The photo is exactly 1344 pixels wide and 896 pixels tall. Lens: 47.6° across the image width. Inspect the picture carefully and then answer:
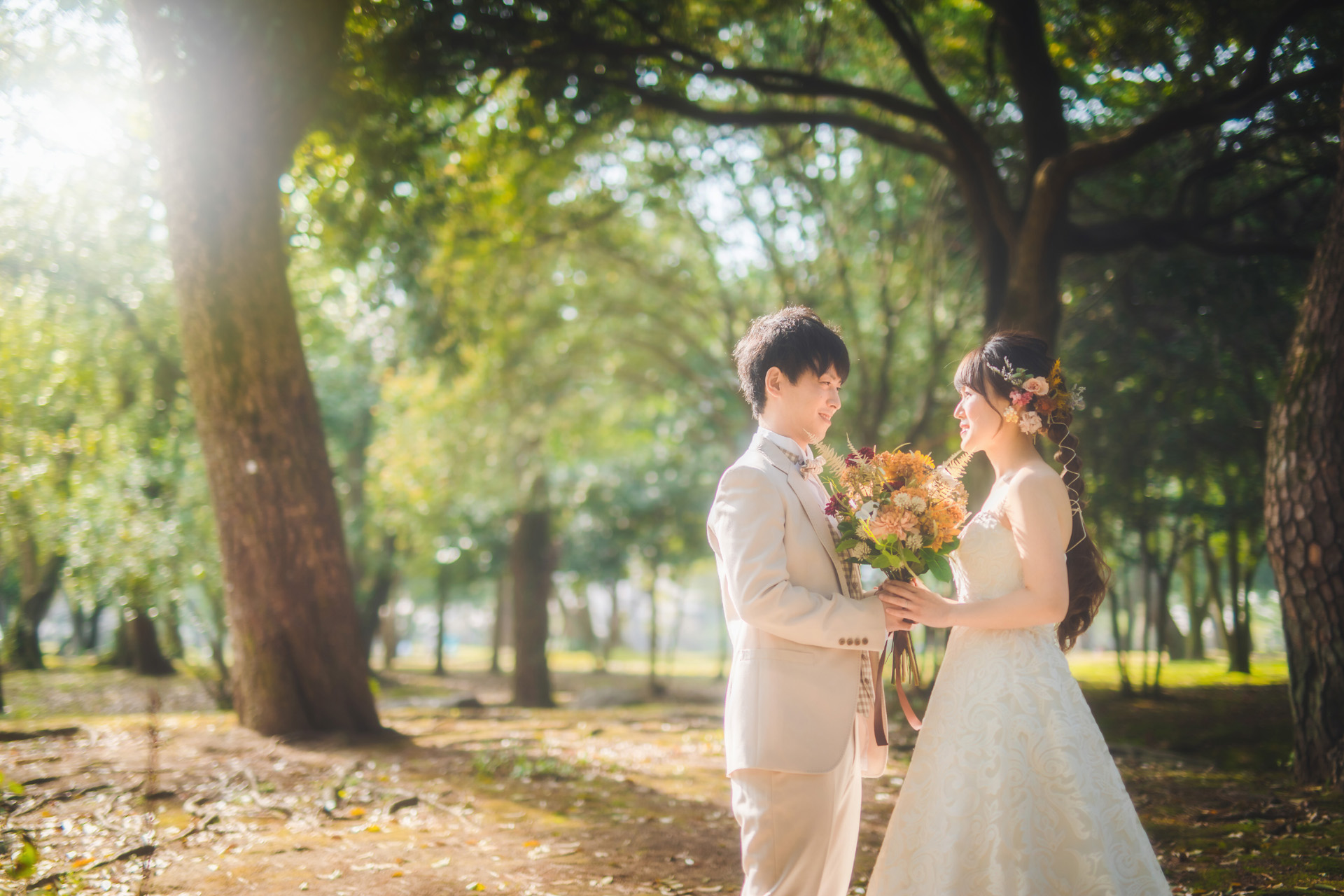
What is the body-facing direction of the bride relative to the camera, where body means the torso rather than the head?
to the viewer's left

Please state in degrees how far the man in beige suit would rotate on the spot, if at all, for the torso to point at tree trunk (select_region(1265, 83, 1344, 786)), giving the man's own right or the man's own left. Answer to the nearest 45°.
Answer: approximately 45° to the man's own left

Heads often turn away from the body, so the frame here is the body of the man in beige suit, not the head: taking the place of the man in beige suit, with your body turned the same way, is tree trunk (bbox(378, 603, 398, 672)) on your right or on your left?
on your left

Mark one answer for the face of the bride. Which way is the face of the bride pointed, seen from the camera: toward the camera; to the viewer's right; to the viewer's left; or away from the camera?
to the viewer's left

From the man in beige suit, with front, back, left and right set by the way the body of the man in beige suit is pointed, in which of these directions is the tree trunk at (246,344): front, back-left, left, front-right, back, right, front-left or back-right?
back-left

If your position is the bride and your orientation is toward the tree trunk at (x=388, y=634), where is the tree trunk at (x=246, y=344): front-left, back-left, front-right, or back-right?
front-left

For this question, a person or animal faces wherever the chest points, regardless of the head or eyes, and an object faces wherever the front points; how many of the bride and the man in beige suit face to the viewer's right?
1

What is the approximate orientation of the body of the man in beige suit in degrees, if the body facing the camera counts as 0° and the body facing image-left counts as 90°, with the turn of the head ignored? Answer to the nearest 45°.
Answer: approximately 270°

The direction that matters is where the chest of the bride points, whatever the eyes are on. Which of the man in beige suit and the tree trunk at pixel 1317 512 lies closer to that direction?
the man in beige suit

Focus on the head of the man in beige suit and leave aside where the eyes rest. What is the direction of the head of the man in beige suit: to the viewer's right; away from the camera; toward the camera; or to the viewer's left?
to the viewer's right

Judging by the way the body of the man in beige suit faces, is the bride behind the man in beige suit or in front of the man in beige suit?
in front

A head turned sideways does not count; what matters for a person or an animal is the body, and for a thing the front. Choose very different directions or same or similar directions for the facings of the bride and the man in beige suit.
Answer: very different directions
